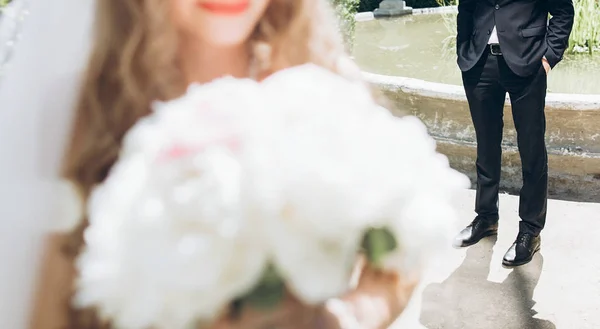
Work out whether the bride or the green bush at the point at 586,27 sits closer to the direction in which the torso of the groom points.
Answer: the bride

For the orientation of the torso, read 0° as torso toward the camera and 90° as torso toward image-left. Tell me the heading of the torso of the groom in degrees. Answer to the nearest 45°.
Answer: approximately 45°

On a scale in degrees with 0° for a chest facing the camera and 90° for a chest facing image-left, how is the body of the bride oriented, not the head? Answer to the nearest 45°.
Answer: approximately 0°

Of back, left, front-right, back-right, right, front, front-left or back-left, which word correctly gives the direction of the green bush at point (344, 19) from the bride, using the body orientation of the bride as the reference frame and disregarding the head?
back-left

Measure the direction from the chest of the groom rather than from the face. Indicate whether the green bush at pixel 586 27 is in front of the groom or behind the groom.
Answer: behind

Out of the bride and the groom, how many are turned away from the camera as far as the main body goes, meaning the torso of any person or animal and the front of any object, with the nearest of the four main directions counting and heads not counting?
0

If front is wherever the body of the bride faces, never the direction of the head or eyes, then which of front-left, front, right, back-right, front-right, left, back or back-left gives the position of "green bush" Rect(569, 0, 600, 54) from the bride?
back-left
